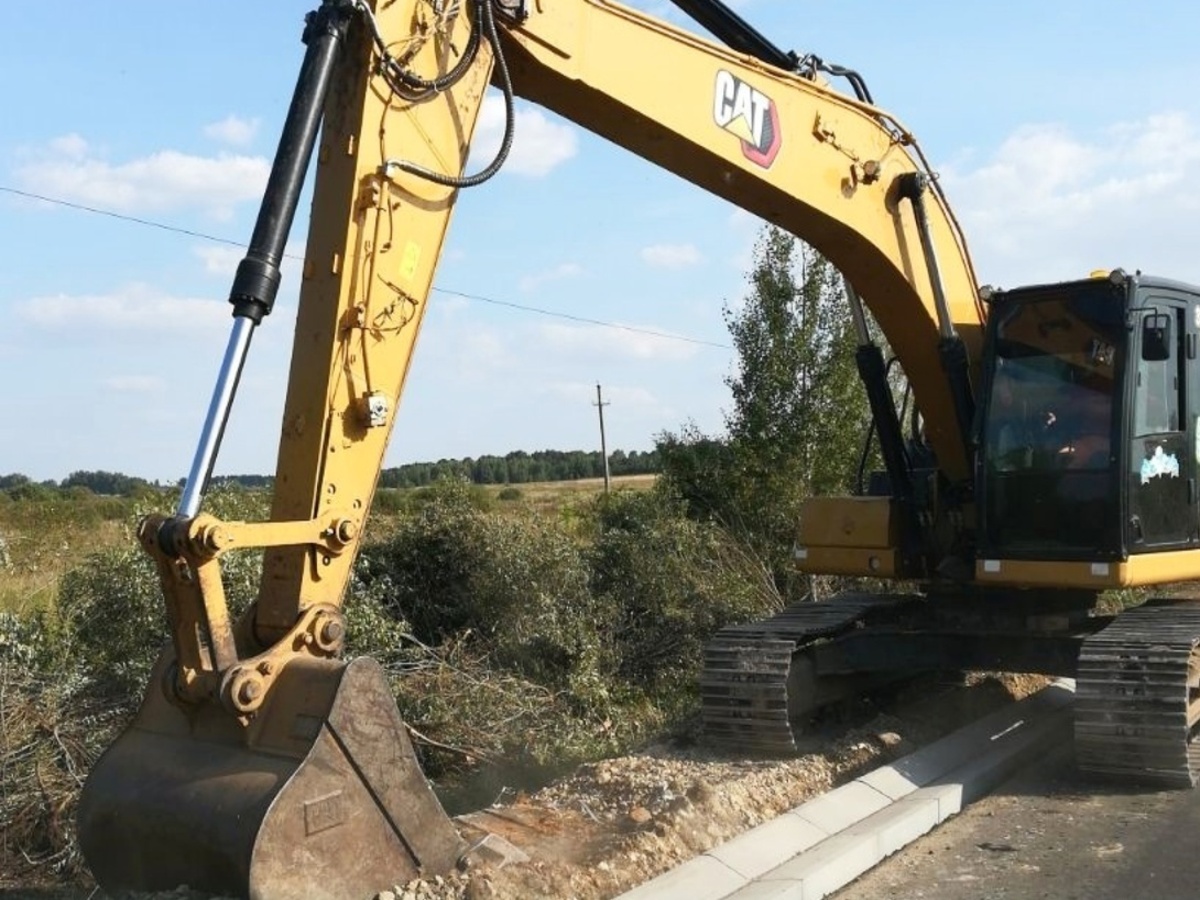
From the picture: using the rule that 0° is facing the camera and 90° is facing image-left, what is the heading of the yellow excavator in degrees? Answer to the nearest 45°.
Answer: approximately 45°

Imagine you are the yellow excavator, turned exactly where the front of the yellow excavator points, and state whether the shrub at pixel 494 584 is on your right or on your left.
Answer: on your right

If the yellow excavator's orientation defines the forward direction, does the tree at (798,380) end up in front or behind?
behind
